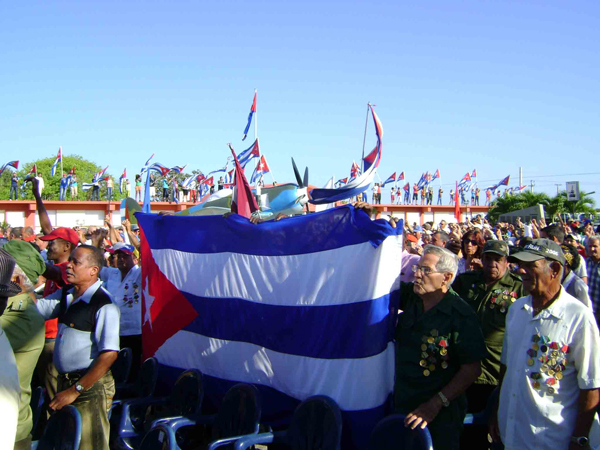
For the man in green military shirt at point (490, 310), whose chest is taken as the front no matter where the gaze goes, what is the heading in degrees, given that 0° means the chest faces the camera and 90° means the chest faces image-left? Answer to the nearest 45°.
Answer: approximately 45°

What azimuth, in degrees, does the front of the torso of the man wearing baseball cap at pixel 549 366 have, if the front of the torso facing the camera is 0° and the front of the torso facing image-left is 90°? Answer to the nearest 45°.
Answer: approximately 45°

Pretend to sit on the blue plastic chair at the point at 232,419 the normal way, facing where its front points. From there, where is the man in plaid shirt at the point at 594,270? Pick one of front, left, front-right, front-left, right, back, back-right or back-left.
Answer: back-left

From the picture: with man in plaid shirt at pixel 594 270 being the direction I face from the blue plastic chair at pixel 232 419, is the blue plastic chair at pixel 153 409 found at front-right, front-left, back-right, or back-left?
back-left

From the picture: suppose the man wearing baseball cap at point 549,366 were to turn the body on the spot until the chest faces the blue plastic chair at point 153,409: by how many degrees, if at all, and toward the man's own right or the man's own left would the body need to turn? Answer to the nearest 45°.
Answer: approximately 45° to the man's own right
